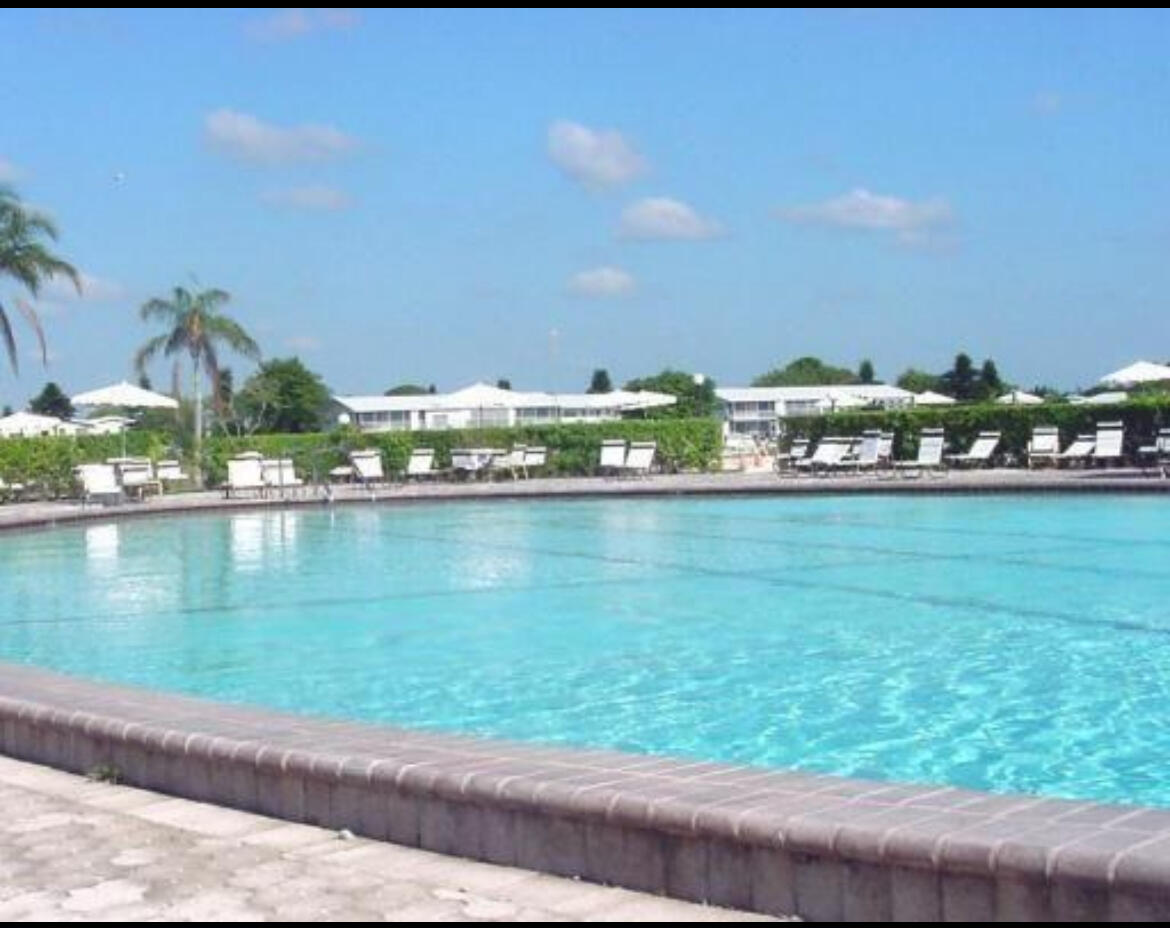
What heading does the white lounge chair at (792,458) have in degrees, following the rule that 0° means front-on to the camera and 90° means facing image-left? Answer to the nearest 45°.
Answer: approximately 45°

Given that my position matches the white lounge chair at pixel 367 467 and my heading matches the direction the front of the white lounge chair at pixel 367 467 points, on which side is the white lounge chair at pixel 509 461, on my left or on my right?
on my left

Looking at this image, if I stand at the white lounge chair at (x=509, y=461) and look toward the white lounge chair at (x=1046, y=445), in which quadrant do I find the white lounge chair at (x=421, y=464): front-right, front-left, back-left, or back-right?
back-right

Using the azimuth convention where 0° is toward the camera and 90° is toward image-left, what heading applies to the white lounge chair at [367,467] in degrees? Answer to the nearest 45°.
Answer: approximately 315°

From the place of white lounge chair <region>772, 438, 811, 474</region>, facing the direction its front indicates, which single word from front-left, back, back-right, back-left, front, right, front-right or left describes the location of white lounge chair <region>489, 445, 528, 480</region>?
front-right

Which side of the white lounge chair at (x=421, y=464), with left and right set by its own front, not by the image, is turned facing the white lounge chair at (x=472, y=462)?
left

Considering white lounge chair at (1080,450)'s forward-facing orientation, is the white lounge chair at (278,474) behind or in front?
in front

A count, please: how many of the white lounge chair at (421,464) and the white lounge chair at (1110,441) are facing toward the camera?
2

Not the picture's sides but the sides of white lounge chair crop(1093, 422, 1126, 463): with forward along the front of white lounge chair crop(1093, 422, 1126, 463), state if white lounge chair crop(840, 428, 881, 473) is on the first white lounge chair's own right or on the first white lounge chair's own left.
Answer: on the first white lounge chair's own right

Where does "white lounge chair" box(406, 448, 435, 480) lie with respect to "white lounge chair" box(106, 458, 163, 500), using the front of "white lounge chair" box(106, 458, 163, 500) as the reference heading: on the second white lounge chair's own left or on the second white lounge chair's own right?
on the second white lounge chair's own left
